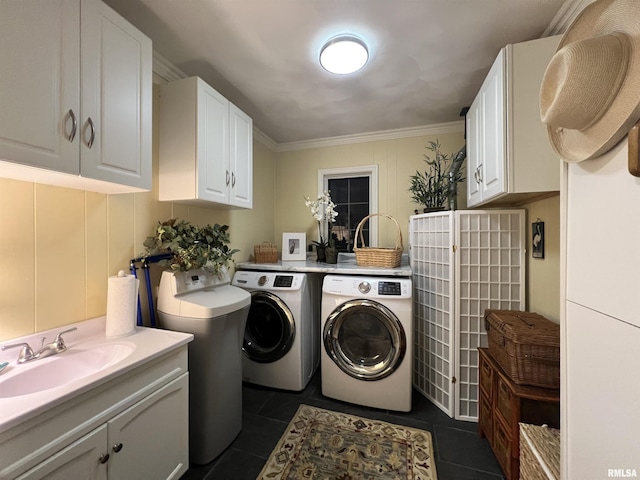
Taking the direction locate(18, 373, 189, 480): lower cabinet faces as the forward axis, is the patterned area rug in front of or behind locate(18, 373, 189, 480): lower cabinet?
in front

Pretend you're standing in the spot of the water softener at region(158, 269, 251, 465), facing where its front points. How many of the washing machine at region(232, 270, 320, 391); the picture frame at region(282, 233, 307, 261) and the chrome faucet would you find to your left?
2

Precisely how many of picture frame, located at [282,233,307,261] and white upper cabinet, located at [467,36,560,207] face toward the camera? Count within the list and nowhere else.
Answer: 1

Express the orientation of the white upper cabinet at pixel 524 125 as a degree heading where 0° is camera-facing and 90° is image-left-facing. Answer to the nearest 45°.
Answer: approximately 90°

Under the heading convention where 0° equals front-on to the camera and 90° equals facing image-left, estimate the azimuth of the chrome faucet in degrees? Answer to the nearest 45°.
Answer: approximately 315°

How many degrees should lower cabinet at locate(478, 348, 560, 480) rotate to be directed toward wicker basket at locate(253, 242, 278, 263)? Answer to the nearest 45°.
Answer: approximately 45° to its right

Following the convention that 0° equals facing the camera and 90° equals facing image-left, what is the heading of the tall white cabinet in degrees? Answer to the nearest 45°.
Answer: approximately 45°

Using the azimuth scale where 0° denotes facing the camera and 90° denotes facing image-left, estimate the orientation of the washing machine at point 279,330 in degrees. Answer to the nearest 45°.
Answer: approximately 45°

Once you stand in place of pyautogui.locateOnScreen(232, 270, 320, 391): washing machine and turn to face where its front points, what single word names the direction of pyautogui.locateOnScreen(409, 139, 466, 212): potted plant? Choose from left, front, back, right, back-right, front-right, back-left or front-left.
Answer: back-left

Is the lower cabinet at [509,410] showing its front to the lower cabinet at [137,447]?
yes
